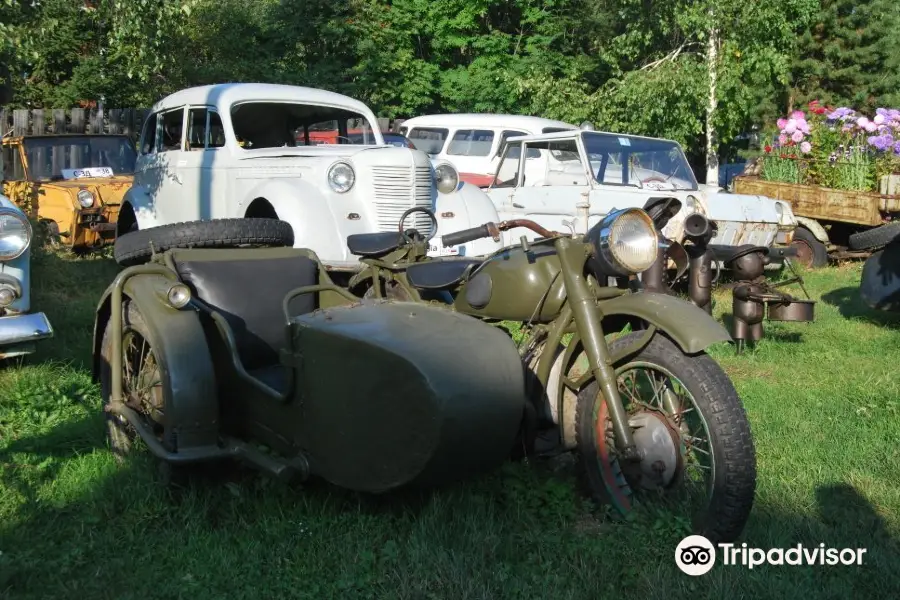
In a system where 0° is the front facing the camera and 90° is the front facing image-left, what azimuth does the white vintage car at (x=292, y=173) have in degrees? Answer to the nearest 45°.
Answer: approximately 315°

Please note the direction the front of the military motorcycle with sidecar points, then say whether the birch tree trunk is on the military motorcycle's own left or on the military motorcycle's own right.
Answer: on the military motorcycle's own left

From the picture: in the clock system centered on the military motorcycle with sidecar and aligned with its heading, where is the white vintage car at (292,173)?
The white vintage car is roughly at 7 o'clock from the military motorcycle with sidecar.

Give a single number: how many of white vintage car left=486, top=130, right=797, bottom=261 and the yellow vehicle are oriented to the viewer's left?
0

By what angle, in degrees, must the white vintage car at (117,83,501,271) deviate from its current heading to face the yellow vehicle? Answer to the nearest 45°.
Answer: approximately 180°

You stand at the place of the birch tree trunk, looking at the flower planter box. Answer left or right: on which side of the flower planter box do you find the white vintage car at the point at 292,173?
right

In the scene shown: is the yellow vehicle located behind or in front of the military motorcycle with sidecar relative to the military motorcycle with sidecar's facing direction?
behind

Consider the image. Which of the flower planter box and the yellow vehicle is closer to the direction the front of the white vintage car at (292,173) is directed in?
the flower planter box

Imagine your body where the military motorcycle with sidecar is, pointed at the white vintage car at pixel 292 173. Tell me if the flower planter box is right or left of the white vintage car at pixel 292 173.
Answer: right

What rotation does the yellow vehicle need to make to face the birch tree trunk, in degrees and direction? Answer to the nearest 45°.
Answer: approximately 45° to its left

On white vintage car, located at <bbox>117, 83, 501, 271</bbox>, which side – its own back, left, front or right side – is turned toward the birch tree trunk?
left

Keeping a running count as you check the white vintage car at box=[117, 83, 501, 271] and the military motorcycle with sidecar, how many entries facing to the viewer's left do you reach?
0
